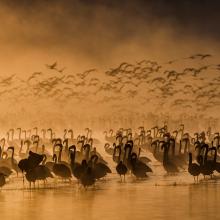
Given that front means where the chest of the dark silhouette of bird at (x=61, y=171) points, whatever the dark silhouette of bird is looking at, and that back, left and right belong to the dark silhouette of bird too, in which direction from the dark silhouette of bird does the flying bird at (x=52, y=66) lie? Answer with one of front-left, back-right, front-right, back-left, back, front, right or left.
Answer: right

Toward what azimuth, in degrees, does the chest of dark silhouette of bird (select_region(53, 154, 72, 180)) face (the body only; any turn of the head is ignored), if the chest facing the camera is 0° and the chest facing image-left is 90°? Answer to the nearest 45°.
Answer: approximately 90°
